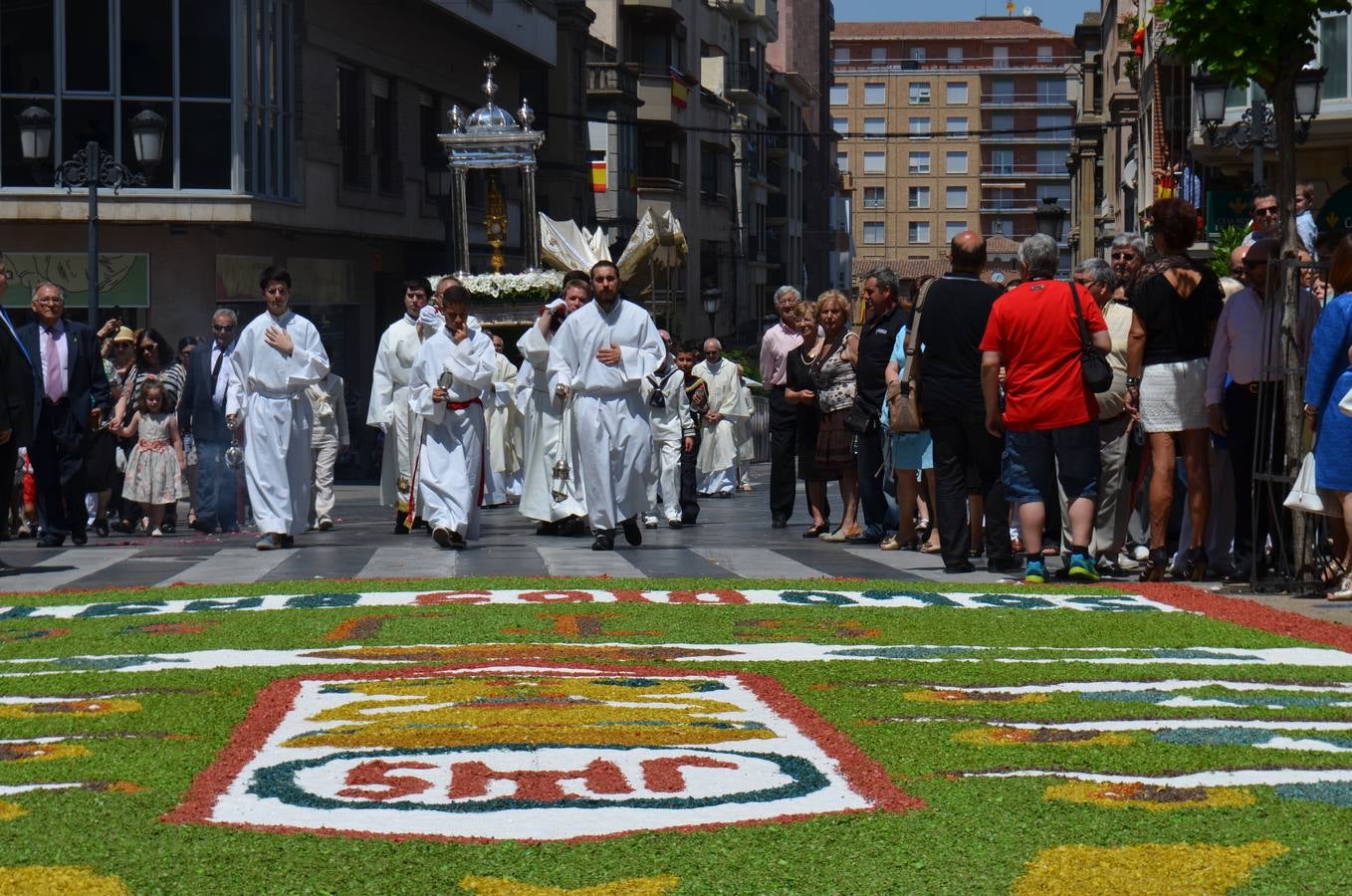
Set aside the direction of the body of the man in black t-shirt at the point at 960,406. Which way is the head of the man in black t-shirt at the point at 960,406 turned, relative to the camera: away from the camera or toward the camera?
away from the camera

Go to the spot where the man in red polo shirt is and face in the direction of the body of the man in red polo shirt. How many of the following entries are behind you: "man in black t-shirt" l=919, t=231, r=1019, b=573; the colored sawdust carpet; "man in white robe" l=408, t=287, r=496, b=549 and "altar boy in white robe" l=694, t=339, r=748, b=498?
1

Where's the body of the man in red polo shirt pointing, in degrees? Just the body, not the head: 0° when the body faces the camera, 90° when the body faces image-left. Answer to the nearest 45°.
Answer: approximately 180°

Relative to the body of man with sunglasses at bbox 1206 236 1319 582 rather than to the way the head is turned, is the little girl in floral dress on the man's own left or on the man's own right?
on the man's own right

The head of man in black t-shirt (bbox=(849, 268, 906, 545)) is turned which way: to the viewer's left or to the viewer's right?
to the viewer's left

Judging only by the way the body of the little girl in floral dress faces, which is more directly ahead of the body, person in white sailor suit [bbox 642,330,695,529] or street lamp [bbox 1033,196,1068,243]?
the person in white sailor suit

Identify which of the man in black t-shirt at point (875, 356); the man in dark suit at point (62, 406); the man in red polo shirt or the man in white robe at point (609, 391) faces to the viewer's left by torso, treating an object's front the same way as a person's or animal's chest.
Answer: the man in black t-shirt

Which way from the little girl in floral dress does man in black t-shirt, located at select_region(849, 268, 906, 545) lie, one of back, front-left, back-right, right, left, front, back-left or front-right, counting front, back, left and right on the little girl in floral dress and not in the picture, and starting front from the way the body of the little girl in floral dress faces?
front-left

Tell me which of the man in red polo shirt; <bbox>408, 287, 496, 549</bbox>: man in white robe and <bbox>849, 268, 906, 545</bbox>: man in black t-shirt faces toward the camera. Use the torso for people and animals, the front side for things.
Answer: the man in white robe

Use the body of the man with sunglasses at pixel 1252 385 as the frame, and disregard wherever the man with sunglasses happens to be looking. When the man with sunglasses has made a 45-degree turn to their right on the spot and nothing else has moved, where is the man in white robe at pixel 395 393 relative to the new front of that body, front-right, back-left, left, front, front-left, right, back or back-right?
front-right

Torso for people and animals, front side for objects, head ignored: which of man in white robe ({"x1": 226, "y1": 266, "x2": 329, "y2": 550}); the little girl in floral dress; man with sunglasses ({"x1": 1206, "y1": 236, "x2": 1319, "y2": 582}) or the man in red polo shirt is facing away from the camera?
the man in red polo shirt

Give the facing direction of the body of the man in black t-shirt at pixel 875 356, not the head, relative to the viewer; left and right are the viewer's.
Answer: facing to the left of the viewer

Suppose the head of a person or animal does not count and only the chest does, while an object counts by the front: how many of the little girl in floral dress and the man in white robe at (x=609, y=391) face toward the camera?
2

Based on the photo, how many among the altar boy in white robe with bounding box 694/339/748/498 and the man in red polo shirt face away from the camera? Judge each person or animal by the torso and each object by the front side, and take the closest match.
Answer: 1

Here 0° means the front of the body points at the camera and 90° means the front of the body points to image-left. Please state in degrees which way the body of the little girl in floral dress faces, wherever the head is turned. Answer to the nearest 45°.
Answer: approximately 0°

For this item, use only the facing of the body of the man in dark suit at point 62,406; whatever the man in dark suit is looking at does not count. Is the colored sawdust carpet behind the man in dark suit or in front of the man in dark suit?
in front
